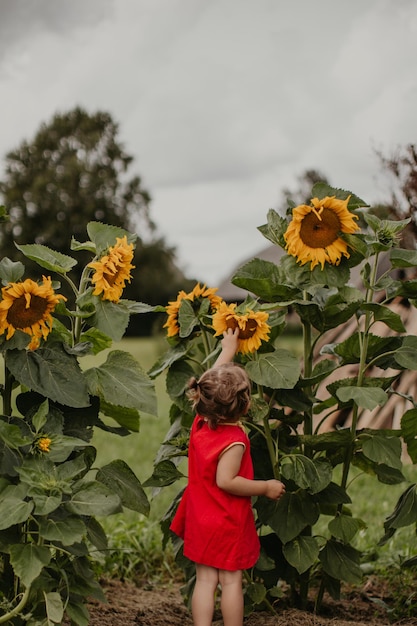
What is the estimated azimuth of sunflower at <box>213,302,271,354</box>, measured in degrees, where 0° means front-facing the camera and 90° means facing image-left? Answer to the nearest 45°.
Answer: approximately 0°

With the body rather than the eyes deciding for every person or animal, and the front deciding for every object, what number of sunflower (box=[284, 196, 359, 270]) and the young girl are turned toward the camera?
1

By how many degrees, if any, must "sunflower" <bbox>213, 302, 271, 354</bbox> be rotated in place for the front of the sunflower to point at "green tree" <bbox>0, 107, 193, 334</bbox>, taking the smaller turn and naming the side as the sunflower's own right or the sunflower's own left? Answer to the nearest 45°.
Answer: approximately 180°

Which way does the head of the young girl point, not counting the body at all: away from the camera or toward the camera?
away from the camera

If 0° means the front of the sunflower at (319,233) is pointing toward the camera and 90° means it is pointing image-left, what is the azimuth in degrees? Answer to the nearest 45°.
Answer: approximately 0°

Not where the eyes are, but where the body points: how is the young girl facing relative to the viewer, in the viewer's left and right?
facing away from the viewer and to the right of the viewer
